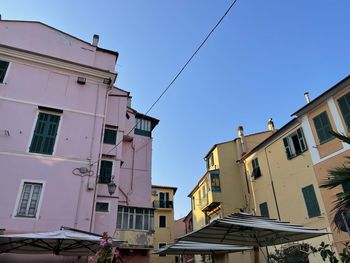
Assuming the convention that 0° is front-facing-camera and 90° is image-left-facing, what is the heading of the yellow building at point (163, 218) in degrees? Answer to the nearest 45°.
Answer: approximately 0°

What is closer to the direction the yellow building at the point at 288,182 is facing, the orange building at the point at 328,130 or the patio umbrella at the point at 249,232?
the patio umbrella

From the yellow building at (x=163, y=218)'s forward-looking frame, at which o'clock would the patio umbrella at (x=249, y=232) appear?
The patio umbrella is roughly at 12 o'clock from the yellow building.

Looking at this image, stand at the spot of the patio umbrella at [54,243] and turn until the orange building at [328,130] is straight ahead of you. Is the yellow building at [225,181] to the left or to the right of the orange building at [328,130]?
left

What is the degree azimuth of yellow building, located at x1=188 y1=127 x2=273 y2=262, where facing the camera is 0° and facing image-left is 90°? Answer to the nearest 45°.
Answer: approximately 45°

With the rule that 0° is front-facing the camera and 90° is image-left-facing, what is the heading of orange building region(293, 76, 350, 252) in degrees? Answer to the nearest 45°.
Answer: approximately 45°

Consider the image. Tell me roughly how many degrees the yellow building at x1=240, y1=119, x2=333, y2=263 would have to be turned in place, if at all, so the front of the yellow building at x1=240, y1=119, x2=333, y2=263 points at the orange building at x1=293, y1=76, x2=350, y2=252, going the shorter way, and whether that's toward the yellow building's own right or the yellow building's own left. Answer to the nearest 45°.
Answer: approximately 90° to the yellow building's own left

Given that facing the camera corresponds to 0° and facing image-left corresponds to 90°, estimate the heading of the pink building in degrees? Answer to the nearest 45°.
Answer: approximately 315°
